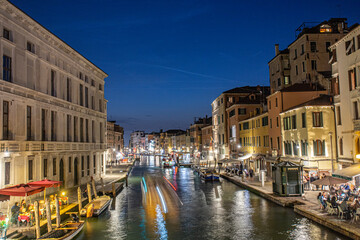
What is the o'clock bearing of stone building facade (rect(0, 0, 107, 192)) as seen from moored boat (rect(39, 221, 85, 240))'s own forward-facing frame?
The stone building facade is roughly at 10 o'clock from the moored boat.

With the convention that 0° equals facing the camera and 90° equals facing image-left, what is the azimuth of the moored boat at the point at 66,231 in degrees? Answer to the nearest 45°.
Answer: approximately 225°

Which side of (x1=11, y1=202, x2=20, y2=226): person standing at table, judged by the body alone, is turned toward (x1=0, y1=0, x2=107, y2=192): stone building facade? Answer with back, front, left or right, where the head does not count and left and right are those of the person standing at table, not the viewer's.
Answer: left

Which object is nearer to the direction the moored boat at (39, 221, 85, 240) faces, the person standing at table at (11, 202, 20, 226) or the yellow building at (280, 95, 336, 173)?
the yellow building

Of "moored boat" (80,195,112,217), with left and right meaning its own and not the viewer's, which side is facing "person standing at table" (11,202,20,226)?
back

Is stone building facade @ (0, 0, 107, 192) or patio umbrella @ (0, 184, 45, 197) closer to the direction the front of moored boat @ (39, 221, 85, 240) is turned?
the stone building facade

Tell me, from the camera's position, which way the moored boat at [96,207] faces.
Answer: facing away from the viewer and to the right of the viewer

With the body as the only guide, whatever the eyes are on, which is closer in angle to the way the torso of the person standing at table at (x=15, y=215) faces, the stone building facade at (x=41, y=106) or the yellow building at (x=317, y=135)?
the yellow building

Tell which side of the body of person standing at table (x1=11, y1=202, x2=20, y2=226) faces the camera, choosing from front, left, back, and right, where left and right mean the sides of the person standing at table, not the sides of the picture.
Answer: right
